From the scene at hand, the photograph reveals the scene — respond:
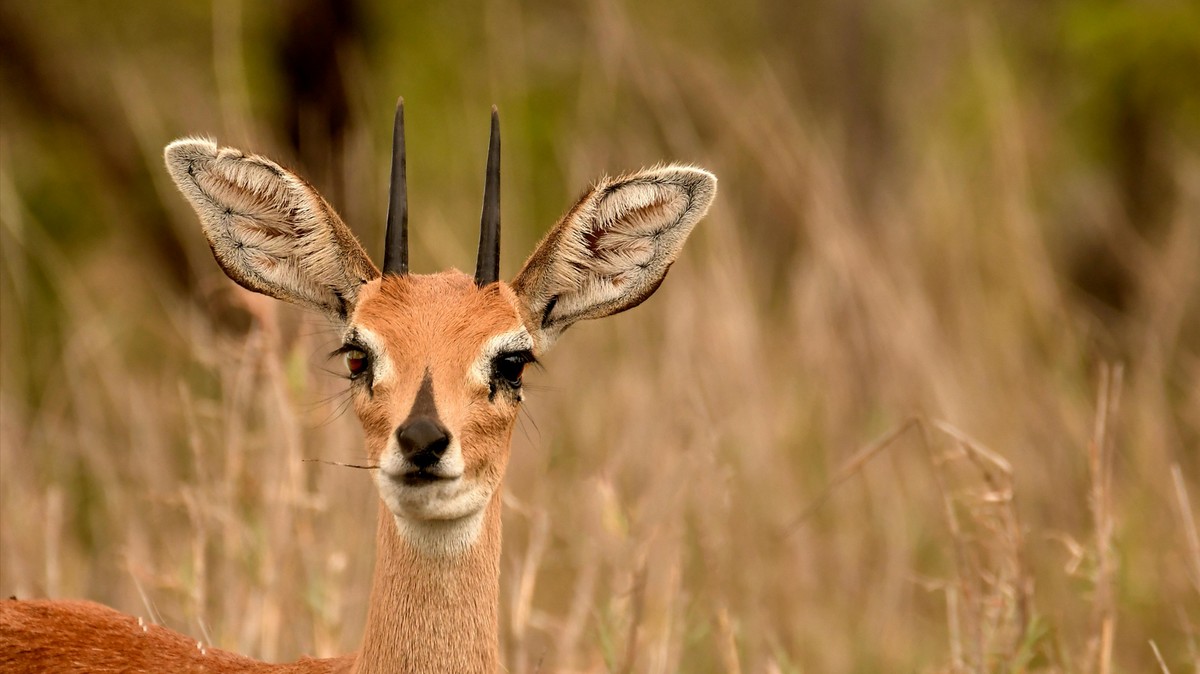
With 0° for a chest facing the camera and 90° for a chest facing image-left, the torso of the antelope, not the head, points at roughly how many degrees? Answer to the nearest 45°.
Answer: approximately 270°
